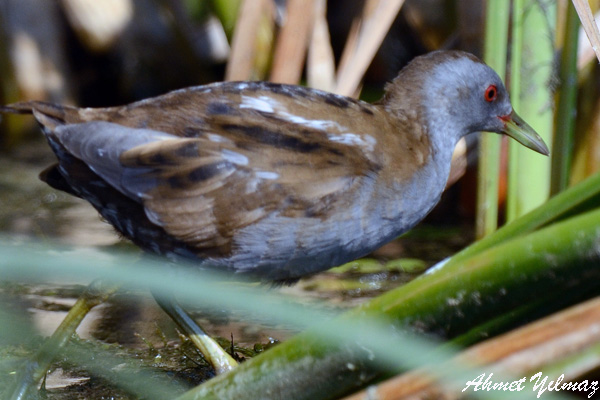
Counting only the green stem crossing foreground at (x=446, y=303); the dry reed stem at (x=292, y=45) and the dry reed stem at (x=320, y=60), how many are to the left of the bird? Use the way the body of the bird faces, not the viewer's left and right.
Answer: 2

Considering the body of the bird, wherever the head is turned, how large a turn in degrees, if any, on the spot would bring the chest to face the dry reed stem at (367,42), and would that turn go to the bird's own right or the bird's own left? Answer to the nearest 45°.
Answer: approximately 90° to the bird's own left

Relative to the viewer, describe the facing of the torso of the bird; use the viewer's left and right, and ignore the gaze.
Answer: facing to the right of the viewer

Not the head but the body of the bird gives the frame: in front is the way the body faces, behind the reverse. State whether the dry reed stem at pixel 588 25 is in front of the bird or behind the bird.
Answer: in front

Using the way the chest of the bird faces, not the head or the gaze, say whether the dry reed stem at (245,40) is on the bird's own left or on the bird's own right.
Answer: on the bird's own left

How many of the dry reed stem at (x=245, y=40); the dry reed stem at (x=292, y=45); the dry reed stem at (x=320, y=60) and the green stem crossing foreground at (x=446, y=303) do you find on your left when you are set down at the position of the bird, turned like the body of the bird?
3

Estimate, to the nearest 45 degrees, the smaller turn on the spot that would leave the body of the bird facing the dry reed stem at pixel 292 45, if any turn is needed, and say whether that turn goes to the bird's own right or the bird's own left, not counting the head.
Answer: approximately 90° to the bird's own left

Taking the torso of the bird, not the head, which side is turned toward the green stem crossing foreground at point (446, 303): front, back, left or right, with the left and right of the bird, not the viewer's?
front

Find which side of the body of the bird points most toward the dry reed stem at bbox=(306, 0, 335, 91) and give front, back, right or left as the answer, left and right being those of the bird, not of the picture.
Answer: left
